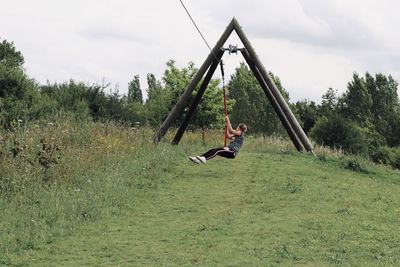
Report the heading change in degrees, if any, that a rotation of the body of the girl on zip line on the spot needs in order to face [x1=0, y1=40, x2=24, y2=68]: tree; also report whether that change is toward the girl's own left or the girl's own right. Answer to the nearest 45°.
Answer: approximately 45° to the girl's own right

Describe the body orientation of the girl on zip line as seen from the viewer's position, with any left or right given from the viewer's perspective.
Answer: facing to the left of the viewer

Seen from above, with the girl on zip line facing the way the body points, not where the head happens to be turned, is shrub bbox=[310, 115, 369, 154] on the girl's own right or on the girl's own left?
on the girl's own right
